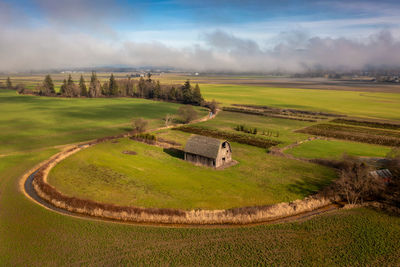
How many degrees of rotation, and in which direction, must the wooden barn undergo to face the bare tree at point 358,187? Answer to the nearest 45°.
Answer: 0° — it already faces it

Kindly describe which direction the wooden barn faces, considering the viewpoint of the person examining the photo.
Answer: facing the viewer and to the right of the viewer
